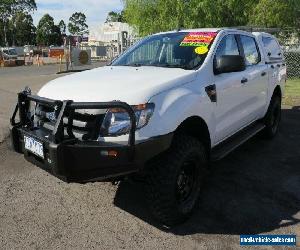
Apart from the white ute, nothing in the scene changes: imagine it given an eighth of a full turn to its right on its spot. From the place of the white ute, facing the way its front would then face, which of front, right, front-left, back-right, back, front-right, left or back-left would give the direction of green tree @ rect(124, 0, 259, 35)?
right

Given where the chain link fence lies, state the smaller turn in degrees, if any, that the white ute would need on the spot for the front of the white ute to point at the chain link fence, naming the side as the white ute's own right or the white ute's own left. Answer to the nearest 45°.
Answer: approximately 180°
